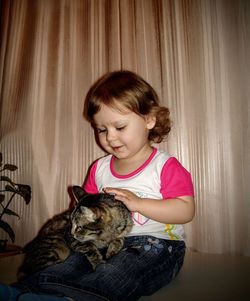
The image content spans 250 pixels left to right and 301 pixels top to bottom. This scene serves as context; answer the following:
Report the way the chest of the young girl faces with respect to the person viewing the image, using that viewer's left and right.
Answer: facing the viewer and to the left of the viewer

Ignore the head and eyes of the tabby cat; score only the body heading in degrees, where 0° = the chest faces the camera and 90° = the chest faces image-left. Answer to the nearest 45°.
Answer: approximately 315°

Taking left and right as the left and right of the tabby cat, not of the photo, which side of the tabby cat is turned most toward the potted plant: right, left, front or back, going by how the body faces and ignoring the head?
back

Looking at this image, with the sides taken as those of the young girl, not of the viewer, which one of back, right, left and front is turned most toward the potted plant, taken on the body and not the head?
right
